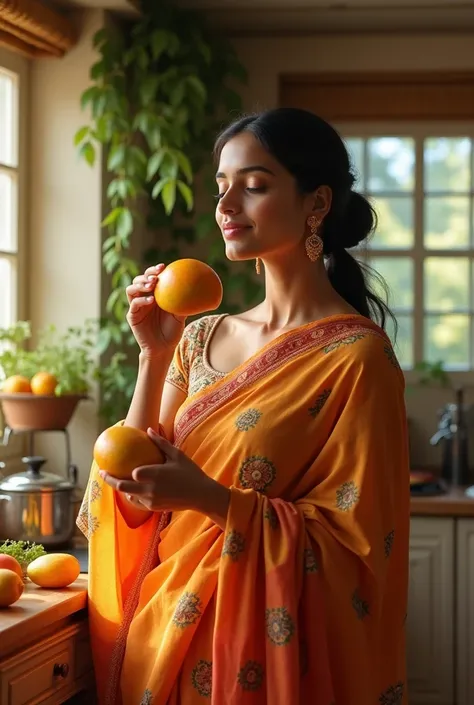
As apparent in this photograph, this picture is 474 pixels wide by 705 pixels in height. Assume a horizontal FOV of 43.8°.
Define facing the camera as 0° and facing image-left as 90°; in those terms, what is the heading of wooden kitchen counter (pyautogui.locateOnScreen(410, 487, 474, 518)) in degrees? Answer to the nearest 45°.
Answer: approximately 0°

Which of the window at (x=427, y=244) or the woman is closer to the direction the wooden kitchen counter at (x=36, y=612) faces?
the woman

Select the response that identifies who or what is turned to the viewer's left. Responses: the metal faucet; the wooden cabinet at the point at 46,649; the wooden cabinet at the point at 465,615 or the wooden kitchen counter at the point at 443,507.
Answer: the metal faucet

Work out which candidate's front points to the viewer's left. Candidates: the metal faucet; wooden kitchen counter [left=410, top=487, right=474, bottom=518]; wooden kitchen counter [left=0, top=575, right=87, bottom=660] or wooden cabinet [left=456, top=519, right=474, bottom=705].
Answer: the metal faucet
